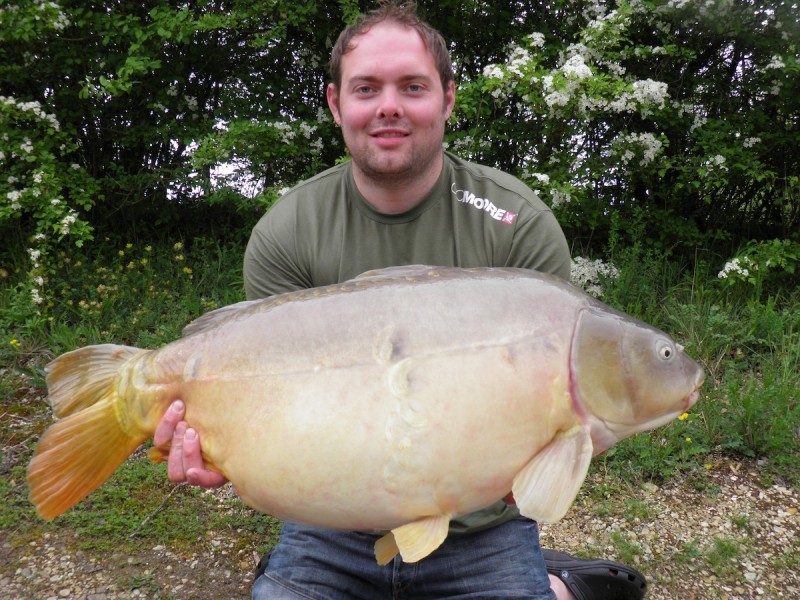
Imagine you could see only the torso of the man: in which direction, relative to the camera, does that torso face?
toward the camera

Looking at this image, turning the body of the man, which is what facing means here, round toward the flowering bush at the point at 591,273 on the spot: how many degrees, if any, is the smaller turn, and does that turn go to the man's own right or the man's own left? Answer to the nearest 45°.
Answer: approximately 135° to the man's own left

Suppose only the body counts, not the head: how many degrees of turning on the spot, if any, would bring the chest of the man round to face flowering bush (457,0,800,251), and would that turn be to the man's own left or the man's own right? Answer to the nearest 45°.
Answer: approximately 135° to the man's own left

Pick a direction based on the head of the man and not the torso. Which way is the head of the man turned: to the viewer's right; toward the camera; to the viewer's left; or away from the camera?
toward the camera

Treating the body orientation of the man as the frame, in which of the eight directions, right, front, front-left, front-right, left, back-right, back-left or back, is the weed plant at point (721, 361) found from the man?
back-left

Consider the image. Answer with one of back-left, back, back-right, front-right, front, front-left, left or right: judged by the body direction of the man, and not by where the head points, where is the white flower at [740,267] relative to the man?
back-left

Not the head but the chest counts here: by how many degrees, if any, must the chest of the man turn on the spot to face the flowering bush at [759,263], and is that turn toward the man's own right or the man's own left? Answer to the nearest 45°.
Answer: approximately 135° to the man's own left
